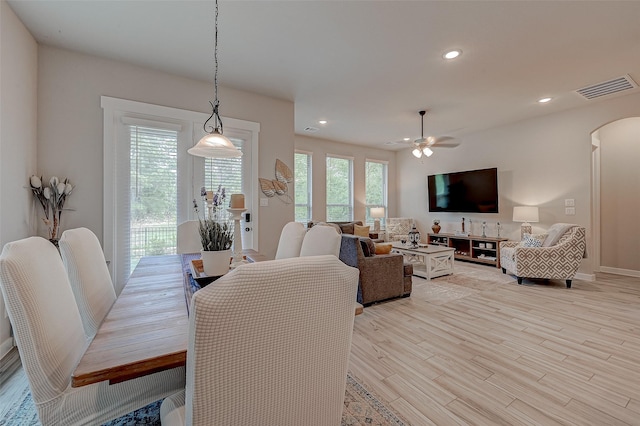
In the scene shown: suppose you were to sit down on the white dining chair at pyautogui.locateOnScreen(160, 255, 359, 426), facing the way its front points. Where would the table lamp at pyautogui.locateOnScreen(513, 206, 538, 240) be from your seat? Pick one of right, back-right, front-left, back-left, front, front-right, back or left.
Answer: right

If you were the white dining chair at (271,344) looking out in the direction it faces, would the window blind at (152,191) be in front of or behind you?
in front

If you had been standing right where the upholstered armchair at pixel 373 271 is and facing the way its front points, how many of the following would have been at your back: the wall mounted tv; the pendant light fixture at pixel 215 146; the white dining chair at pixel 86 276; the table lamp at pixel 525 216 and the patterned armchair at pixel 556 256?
2

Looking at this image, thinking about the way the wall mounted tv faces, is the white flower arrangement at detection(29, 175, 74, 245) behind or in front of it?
in front

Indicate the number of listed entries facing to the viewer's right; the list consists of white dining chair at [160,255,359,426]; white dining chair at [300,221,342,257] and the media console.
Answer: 0

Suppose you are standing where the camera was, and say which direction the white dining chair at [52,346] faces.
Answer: facing to the right of the viewer

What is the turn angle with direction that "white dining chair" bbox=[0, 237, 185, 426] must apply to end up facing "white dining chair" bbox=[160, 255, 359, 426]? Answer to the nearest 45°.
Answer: approximately 45° to its right

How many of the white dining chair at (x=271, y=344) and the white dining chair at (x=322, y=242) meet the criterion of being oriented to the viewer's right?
0

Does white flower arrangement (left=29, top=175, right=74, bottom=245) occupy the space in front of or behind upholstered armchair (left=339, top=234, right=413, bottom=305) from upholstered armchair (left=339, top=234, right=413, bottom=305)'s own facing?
behind

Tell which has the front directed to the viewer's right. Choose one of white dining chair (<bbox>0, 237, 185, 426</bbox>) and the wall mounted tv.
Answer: the white dining chair

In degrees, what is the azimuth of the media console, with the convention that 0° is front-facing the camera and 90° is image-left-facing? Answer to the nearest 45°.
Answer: approximately 45°

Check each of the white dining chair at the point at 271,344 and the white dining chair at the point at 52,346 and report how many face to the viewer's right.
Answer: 1

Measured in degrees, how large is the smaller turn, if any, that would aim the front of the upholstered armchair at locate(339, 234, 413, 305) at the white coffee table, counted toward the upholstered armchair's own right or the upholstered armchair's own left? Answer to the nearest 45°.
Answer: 0° — it already faces it

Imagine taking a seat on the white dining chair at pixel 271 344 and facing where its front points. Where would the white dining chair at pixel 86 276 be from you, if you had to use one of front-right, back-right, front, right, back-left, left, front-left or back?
front

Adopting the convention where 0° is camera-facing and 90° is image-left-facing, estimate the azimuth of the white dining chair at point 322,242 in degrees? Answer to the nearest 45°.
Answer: approximately 135°

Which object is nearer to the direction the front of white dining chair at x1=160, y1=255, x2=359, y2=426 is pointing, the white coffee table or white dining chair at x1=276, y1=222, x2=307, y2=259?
the white dining chair
